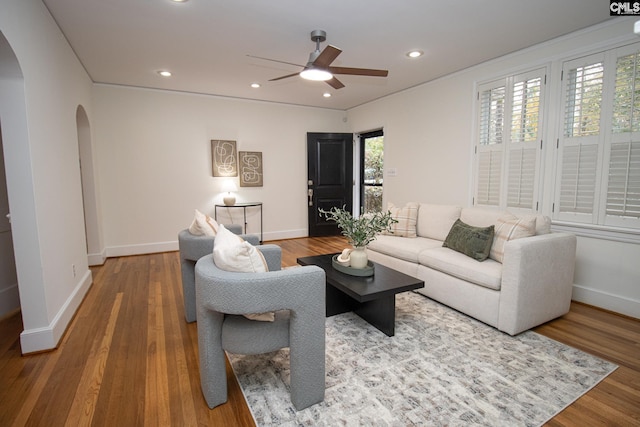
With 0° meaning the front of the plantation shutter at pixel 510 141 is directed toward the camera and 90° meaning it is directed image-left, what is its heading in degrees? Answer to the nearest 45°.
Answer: approximately 45°

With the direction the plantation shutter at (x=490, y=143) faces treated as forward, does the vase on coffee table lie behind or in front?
in front

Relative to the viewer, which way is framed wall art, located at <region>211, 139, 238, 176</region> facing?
toward the camera

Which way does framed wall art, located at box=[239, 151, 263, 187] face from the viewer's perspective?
toward the camera

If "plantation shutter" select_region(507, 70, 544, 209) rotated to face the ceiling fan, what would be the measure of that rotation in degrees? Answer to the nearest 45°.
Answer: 0° — it already faces it

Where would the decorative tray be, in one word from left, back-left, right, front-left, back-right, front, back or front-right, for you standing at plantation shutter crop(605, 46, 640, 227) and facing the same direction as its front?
front

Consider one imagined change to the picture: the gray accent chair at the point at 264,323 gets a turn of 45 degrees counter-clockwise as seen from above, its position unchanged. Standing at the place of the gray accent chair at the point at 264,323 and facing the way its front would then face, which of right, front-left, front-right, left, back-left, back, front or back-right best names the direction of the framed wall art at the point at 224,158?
front

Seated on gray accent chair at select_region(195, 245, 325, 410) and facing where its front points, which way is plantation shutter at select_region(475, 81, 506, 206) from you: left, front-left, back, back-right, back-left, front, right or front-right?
front

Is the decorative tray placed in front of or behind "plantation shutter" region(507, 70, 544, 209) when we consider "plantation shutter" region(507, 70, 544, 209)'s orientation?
in front

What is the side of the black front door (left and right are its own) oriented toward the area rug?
front

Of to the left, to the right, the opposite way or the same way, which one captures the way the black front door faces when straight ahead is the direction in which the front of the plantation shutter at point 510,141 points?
to the left

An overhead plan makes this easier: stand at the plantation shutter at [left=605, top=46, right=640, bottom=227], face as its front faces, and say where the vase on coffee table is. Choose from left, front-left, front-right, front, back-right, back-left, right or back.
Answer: front

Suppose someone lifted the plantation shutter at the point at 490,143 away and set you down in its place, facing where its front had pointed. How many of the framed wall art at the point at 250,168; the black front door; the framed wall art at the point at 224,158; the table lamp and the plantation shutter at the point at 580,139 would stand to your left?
1

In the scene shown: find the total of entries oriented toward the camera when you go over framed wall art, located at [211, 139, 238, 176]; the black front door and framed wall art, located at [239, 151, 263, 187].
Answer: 3

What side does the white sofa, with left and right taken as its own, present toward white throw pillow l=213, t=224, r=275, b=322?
front

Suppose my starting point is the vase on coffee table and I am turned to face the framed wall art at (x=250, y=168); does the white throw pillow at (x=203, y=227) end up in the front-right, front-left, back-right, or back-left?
front-left
